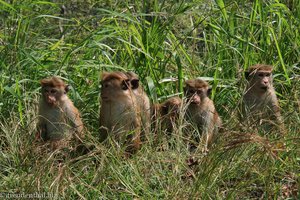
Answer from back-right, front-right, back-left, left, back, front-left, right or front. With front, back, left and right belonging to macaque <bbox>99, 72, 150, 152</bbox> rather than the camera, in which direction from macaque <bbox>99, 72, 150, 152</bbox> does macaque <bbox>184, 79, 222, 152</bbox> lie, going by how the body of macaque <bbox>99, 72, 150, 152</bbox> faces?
back-left

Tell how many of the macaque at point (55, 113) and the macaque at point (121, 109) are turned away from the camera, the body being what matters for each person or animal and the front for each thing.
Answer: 0

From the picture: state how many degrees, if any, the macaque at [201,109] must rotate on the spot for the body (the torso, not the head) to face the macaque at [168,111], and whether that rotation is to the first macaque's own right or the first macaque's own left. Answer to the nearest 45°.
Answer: approximately 45° to the first macaque's own right

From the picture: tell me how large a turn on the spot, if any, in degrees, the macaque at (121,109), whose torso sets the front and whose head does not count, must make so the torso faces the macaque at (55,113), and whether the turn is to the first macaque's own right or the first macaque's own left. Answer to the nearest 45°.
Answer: approximately 45° to the first macaque's own right

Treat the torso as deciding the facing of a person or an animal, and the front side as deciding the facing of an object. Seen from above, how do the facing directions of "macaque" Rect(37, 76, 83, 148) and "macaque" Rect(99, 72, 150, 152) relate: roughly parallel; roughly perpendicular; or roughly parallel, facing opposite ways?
roughly parallel

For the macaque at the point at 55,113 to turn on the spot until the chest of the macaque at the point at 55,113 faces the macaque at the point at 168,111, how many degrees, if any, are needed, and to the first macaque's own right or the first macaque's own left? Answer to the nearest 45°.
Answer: approximately 135° to the first macaque's own left

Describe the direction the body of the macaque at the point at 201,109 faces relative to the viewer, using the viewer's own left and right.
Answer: facing the viewer and to the left of the viewer

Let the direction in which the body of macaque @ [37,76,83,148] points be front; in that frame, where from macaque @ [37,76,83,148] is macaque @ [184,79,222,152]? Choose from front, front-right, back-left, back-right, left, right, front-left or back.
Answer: back-left

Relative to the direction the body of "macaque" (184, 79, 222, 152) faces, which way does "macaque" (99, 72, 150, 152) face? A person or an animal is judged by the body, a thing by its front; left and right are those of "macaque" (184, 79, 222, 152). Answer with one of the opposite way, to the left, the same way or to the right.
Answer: the same way

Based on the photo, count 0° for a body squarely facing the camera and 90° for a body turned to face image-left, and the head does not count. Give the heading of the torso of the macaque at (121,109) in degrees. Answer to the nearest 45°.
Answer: approximately 45°

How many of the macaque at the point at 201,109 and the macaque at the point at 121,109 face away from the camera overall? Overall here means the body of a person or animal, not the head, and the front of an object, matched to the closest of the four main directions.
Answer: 0

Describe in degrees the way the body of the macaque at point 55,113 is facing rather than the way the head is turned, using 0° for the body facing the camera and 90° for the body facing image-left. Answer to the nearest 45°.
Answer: approximately 45°

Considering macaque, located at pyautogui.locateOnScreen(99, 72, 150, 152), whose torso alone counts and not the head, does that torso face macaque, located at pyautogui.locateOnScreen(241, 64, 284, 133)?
no

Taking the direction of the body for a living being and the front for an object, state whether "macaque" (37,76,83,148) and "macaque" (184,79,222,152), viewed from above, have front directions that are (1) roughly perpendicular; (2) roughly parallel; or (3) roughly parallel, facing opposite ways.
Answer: roughly parallel
